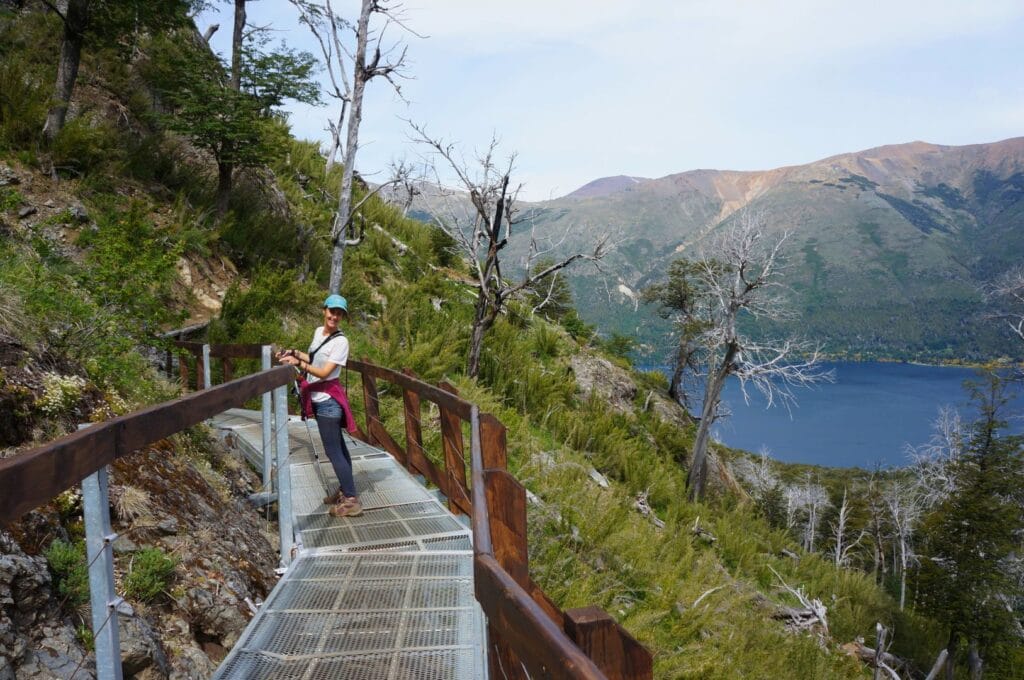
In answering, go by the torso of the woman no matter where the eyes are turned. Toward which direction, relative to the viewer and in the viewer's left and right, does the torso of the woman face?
facing to the left of the viewer

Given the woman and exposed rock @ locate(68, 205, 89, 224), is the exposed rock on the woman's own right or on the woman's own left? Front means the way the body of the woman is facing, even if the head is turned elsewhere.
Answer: on the woman's own right

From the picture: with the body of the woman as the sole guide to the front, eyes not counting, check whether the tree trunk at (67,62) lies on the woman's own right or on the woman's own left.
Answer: on the woman's own right

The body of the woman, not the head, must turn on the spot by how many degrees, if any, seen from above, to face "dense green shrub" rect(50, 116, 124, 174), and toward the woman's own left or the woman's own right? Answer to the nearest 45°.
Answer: approximately 45° to the woman's own right

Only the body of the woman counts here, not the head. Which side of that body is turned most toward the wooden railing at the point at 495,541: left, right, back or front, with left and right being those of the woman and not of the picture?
left

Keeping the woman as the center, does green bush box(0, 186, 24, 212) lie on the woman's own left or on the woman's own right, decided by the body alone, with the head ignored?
on the woman's own right
